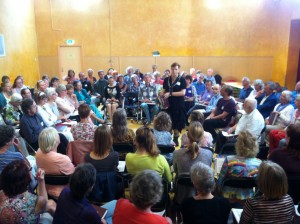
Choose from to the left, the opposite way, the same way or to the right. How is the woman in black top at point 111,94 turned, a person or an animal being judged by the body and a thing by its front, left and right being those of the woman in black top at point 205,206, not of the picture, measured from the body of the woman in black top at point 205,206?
the opposite way

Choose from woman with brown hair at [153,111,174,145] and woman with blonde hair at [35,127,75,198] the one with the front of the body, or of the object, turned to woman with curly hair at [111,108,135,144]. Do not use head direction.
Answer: woman with blonde hair at [35,127,75,198]

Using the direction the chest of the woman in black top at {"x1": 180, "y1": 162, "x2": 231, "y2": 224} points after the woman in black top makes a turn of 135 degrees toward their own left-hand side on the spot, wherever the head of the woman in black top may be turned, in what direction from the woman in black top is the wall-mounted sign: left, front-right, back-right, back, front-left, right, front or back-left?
right

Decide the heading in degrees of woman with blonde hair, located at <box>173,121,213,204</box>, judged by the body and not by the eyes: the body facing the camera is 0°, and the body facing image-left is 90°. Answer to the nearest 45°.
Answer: approximately 180°

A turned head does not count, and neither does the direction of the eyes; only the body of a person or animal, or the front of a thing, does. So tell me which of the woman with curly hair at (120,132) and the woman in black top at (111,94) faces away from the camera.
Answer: the woman with curly hair

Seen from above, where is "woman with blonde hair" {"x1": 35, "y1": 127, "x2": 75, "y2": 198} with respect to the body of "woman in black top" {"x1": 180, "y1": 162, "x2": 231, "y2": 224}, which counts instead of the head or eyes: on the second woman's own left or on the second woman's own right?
on the second woman's own left

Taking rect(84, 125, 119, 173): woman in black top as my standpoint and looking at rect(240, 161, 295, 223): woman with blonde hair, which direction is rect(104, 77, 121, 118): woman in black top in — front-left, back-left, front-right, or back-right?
back-left

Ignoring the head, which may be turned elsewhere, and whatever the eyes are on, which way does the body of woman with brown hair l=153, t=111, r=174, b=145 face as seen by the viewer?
away from the camera

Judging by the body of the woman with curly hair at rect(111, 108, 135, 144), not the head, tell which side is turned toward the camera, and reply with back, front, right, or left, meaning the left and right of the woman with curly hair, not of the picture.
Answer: back

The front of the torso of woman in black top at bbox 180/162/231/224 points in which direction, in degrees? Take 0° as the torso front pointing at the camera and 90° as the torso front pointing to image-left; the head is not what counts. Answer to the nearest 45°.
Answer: approximately 180°

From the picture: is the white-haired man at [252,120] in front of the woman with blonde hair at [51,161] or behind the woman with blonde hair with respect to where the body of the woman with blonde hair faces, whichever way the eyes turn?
in front

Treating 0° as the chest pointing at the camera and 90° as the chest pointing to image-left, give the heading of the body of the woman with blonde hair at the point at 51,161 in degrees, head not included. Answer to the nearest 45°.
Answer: approximately 225°

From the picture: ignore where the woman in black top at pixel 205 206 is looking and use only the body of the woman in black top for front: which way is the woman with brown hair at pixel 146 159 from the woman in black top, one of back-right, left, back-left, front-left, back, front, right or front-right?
front-left

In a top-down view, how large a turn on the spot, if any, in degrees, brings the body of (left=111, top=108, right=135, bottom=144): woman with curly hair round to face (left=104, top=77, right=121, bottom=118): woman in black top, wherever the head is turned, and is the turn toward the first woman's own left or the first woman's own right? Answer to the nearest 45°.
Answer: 0° — they already face them

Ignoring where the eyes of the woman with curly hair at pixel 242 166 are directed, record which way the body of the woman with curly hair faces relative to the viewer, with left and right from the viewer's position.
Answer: facing away from the viewer
